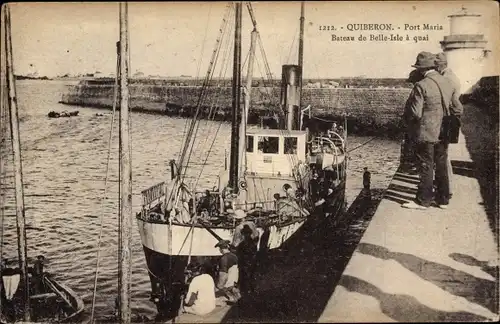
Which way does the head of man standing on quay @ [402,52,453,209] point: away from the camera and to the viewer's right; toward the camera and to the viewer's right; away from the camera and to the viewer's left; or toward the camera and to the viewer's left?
away from the camera and to the viewer's left

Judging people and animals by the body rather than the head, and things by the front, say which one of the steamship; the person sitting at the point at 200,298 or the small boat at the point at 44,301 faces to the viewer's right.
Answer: the small boat

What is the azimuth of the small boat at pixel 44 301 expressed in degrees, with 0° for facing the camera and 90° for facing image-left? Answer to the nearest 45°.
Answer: approximately 270°

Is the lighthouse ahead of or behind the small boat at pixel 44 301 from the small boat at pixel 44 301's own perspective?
ahead

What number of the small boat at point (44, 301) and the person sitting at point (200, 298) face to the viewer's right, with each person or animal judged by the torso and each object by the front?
1

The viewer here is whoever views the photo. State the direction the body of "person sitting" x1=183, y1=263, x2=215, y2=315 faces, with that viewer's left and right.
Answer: facing away from the viewer and to the left of the viewer

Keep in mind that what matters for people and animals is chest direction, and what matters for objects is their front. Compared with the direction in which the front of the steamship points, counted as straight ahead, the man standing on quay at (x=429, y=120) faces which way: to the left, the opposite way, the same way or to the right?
to the right

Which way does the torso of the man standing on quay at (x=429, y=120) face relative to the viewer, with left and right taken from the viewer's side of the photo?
facing away from the viewer and to the left of the viewer
